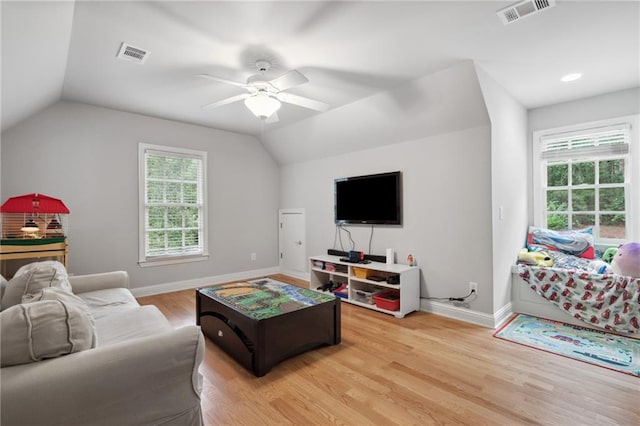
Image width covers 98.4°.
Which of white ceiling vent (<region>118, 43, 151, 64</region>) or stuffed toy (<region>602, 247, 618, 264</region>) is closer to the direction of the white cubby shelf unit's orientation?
the white ceiling vent

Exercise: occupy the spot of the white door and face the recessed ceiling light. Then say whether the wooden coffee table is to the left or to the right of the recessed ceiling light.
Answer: right

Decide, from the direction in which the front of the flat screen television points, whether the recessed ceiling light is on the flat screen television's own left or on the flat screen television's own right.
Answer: on the flat screen television's own left

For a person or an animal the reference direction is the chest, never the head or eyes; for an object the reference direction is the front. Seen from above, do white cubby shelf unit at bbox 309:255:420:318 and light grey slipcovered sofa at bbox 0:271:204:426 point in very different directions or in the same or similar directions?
very different directions

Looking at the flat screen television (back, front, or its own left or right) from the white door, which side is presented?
right

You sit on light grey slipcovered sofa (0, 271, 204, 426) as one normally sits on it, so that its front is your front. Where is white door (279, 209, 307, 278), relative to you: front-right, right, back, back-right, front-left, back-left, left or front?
front-left

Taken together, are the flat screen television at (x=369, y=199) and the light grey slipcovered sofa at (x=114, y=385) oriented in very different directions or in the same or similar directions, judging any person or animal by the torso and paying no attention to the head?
very different directions

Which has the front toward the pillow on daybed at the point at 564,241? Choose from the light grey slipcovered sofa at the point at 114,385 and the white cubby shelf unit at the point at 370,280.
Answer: the light grey slipcovered sofa

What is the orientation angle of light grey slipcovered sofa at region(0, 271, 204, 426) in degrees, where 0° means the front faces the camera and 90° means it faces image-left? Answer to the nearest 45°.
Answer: approximately 270°

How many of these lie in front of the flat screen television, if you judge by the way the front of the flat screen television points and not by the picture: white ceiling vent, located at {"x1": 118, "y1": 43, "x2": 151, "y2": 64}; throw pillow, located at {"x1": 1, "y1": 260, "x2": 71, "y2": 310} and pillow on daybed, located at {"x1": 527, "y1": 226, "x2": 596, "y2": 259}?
2

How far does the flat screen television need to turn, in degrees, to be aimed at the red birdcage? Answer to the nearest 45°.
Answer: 0° — it already faces it

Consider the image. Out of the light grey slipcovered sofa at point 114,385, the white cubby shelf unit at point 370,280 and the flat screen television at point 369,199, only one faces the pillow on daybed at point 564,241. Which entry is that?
the light grey slipcovered sofa

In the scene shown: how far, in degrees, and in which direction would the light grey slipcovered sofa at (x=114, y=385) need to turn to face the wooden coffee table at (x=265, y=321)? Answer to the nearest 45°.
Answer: approximately 45° to its left

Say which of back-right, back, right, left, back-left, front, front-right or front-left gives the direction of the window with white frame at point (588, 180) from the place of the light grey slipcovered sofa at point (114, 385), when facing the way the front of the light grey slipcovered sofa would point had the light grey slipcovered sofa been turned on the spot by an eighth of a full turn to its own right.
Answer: front-left

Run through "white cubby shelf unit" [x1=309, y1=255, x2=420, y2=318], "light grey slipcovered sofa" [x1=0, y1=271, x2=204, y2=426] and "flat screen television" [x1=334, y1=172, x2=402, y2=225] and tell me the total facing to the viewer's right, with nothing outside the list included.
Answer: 1
